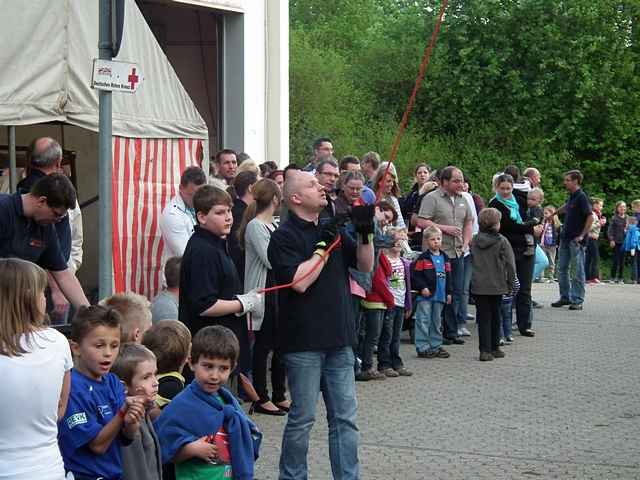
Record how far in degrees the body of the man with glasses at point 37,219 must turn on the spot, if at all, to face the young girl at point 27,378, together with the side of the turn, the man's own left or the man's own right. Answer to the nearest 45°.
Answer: approximately 45° to the man's own right

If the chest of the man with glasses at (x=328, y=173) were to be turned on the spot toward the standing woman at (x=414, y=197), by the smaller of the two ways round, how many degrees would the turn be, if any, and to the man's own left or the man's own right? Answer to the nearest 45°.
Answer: approximately 135° to the man's own left

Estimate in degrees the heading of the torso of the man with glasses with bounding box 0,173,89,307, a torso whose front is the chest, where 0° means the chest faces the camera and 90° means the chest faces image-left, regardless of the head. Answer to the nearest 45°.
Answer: approximately 315°

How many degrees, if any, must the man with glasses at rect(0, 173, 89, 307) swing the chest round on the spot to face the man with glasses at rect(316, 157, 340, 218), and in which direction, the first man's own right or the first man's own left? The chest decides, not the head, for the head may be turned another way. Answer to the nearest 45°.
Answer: approximately 90° to the first man's own left

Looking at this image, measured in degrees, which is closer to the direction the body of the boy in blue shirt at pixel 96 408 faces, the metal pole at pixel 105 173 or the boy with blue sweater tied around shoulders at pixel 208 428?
the boy with blue sweater tied around shoulders

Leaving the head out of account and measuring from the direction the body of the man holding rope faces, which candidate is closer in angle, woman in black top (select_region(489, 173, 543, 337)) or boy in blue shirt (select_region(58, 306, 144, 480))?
the boy in blue shirt

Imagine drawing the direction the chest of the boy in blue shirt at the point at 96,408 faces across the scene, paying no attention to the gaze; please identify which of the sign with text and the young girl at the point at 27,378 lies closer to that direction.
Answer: the young girl

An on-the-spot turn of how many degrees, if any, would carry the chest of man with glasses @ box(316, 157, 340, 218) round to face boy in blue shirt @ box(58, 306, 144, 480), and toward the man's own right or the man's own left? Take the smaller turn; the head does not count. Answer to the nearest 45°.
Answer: approximately 45° to the man's own right

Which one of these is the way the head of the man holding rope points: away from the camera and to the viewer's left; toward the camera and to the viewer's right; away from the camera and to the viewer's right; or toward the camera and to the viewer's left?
toward the camera and to the viewer's right

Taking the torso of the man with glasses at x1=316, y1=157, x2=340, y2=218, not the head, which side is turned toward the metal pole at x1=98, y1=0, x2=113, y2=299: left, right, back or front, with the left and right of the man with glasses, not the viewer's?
right
